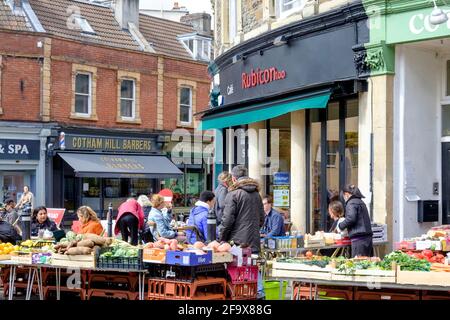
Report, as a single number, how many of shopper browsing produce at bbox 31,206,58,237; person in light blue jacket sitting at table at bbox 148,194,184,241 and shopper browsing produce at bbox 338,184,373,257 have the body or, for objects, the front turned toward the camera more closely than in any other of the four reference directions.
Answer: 1

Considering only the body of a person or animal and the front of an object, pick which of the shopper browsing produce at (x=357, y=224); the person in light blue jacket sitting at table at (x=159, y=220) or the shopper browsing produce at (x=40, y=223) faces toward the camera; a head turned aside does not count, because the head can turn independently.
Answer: the shopper browsing produce at (x=40, y=223)

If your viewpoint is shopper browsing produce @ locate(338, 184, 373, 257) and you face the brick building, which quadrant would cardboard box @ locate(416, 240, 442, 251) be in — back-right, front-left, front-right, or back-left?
back-right

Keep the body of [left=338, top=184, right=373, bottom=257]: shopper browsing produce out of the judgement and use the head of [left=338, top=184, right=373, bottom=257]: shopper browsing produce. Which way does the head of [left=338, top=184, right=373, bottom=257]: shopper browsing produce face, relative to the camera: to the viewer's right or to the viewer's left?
to the viewer's left

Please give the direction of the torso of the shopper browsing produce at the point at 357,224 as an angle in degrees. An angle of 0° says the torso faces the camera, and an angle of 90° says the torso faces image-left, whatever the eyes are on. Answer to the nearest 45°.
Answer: approximately 90°

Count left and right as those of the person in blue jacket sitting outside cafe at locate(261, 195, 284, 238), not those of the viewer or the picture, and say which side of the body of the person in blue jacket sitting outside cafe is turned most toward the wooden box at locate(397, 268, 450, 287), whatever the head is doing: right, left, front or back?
left

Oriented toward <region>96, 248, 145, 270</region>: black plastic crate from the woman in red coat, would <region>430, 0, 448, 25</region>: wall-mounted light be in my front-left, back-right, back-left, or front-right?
front-left

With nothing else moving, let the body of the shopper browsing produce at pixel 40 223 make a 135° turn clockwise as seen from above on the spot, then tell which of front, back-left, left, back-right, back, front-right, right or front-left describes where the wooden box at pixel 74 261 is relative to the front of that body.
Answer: back-left

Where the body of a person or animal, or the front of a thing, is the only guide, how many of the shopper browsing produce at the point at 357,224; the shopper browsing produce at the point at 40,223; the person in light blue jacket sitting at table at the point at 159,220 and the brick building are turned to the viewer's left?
1

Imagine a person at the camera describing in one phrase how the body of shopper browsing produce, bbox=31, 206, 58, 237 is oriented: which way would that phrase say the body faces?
toward the camera

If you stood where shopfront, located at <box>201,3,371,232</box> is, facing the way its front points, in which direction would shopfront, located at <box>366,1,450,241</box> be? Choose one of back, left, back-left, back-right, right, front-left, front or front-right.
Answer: left

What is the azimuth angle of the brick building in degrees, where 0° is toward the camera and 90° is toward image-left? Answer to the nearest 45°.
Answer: approximately 315°
